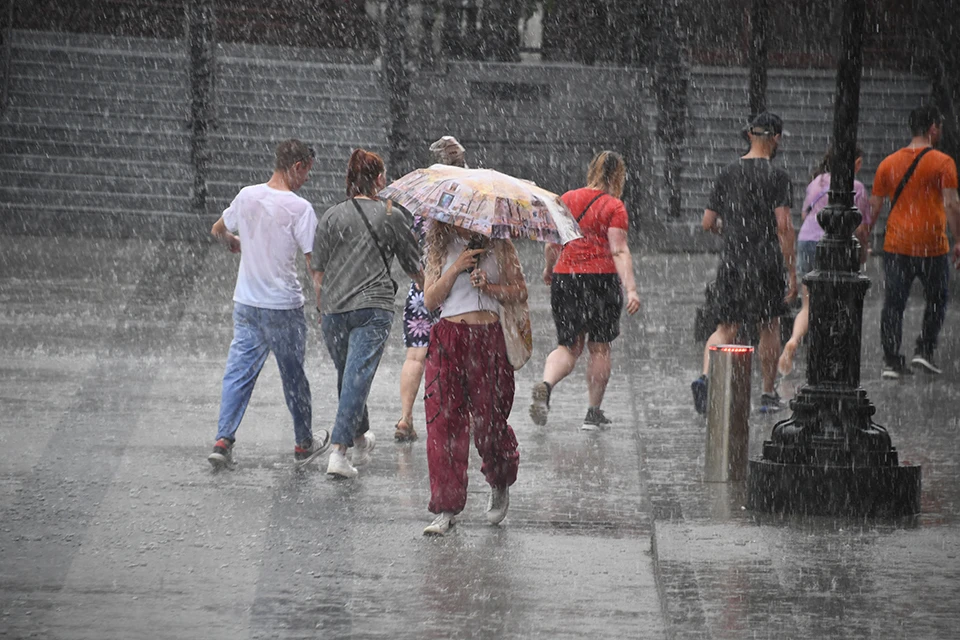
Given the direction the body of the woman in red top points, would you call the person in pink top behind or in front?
in front

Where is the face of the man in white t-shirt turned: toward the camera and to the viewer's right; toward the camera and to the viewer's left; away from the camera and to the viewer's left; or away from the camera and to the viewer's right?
away from the camera and to the viewer's right

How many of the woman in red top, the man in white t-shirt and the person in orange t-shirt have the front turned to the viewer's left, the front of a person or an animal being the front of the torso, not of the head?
0

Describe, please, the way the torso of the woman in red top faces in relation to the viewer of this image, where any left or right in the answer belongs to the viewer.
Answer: facing away from the viewer and to the right of the viewer

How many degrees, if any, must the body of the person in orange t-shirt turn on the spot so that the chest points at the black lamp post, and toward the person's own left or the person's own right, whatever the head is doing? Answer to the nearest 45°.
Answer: approximately 180°

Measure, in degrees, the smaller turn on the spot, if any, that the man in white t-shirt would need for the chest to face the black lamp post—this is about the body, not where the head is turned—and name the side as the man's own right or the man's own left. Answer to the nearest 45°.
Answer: approximately 90° to the man's own right

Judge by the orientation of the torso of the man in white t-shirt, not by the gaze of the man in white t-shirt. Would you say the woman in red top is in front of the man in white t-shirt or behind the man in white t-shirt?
in front

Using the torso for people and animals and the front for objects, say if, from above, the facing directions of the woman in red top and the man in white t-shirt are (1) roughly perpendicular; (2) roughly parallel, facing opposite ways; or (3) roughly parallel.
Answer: roughly parallel

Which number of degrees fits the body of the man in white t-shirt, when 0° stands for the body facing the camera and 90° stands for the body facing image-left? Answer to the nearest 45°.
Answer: approximately 225°

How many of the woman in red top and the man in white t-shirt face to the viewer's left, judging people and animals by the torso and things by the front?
0

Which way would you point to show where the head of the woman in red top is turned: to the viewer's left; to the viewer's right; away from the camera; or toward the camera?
away from the camera

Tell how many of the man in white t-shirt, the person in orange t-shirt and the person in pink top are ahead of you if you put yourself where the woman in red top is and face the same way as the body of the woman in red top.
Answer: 2
